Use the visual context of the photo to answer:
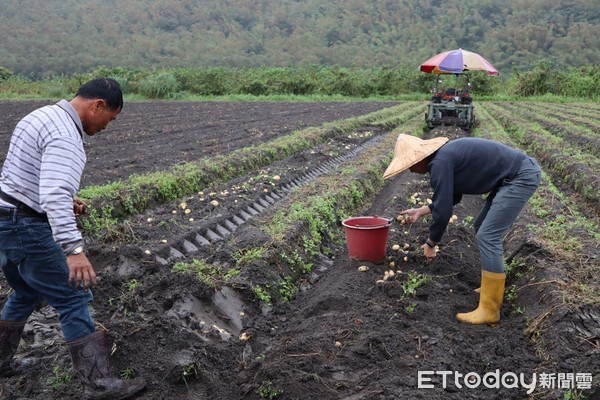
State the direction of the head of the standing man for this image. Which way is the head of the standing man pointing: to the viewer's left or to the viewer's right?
to the viewer's right

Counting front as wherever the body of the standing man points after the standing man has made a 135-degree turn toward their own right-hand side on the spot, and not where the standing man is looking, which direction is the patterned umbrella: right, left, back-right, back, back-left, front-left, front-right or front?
back

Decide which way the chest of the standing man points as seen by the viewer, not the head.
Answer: to the viewer's right

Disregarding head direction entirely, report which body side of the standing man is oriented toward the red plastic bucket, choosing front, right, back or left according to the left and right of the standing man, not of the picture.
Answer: front
